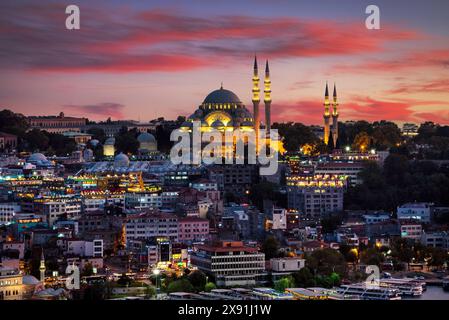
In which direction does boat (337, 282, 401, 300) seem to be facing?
to the viewer's left

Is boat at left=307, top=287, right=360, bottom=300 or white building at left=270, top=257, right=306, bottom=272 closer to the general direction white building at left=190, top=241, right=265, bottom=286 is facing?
the boat

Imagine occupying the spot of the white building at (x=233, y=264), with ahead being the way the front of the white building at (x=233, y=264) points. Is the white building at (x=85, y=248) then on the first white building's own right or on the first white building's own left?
on the first white building's own right

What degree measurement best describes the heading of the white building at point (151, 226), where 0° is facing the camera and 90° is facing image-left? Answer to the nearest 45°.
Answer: approximately 0°

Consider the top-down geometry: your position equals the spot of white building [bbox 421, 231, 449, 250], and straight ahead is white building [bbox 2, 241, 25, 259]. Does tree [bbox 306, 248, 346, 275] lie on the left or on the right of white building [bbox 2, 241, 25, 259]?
left

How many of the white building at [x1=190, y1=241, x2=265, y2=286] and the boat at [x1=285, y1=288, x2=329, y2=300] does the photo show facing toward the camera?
1

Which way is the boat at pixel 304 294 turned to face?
to the viewer's left

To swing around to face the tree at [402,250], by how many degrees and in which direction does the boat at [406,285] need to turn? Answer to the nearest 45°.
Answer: approximately 90° to its left

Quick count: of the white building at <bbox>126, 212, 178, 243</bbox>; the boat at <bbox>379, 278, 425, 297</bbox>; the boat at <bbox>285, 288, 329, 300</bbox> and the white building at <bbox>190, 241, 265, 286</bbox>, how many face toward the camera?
2
